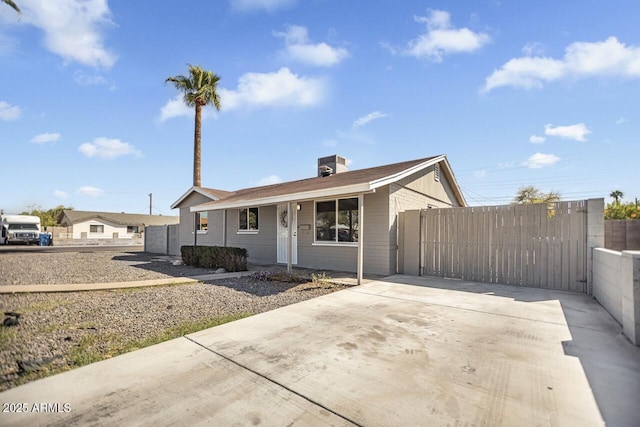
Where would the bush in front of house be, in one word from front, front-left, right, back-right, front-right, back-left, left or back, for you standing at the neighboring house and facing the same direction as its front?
front

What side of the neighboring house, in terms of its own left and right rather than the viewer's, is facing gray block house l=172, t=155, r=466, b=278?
front

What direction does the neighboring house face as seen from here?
toward the camera

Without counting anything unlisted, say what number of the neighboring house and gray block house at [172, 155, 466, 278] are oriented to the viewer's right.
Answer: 0

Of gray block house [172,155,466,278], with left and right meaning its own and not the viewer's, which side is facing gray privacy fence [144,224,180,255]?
right

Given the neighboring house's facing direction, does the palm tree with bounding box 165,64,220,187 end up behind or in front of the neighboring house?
in front
